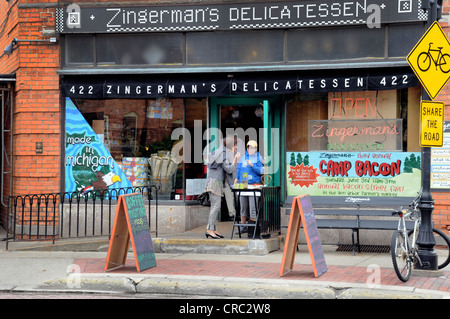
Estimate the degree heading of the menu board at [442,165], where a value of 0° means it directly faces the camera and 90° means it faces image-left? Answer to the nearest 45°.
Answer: approximately 0°

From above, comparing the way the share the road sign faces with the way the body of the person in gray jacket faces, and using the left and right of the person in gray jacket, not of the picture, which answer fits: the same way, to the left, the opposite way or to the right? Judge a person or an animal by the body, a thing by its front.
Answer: to the right

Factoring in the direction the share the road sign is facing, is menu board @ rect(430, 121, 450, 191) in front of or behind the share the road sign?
behind

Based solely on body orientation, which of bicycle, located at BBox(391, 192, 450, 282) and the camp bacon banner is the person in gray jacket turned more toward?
the camp bacon banner

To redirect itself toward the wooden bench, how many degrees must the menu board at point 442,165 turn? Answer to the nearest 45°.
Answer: approximately 90° to its right

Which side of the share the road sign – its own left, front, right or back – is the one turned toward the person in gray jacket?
right

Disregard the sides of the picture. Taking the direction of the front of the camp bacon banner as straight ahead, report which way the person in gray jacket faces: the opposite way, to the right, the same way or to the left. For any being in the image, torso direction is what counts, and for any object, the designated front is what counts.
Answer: to the left

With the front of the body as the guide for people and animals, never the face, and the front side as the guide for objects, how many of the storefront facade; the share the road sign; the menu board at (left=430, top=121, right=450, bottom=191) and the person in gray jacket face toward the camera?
3

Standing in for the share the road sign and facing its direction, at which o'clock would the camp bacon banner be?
The camp bacon banner is roughly at 5 o'clock from the share the road sign.

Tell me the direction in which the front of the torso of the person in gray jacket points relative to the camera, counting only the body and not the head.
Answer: to the viewer's right

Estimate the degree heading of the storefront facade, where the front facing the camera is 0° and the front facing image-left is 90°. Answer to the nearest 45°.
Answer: approximately 0°
